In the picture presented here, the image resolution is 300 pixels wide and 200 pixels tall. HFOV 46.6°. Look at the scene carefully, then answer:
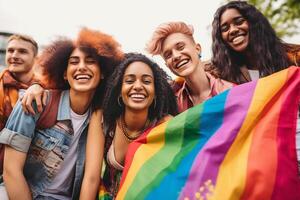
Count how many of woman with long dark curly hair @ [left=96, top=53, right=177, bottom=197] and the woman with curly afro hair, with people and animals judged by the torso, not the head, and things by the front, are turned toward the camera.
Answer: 2

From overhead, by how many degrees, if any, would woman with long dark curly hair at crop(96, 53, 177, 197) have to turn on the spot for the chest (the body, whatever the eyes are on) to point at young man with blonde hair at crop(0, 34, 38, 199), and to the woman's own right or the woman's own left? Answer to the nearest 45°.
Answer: approximately 135° to the woman's own right

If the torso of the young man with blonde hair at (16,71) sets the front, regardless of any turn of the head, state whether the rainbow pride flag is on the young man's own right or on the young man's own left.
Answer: on the young man's own left

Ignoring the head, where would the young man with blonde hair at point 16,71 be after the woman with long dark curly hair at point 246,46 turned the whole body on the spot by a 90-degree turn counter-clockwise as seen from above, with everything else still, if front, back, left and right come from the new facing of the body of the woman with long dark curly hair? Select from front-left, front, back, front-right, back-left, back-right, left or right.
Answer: back-right

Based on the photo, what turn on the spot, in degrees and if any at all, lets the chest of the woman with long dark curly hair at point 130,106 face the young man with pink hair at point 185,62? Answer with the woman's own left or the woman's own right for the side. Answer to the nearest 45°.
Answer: approximately 135° to the woman's own left

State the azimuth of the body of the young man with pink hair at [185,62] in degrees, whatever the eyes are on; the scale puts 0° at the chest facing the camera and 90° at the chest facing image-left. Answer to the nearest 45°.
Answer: approximately 45°

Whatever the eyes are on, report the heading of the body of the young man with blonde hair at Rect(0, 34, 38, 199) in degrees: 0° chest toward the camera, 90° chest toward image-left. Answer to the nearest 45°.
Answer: approximately 45°

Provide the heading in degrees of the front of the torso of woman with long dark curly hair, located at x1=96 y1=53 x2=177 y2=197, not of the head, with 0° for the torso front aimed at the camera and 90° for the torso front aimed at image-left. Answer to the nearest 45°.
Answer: approximately 0°
